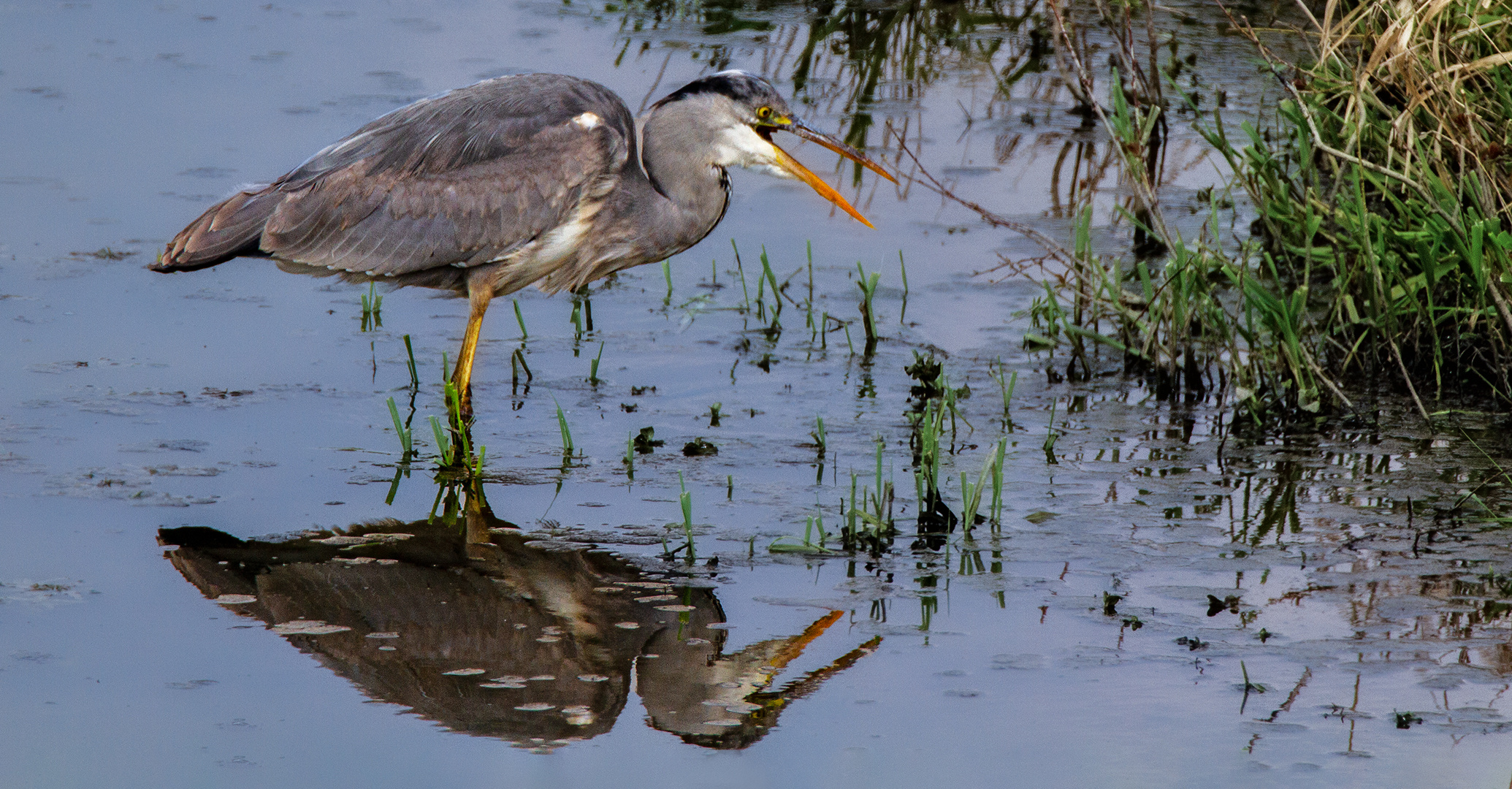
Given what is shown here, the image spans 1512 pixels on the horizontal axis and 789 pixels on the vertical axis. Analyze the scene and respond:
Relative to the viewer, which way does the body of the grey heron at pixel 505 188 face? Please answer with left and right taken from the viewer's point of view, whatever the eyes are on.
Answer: facing to the right of the viewer

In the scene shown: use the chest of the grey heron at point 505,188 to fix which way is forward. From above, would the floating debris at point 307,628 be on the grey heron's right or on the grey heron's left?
on the grey heron's right

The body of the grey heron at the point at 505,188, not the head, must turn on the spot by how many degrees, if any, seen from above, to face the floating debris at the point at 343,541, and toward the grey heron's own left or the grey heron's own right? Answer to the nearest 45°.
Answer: approximately 90° to the grey heron's own right
